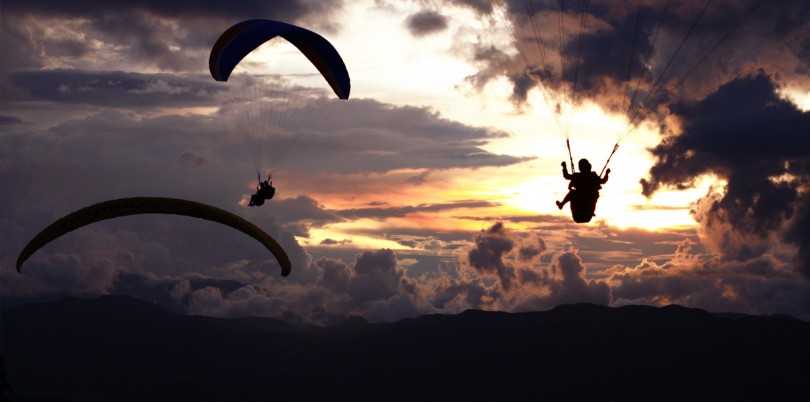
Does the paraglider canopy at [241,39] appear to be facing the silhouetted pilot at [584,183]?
no
